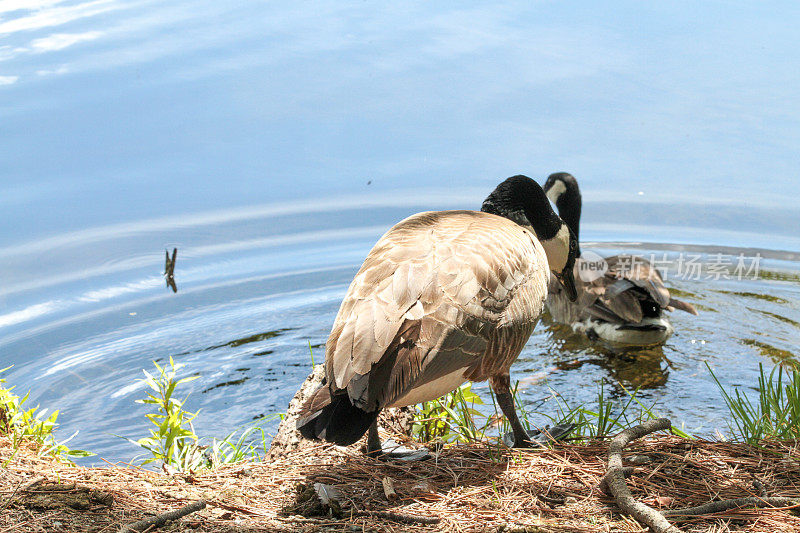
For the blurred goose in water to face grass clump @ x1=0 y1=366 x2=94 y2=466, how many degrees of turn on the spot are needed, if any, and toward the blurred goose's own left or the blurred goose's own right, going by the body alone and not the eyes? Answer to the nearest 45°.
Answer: approximately 45° to the blurred goose's own left

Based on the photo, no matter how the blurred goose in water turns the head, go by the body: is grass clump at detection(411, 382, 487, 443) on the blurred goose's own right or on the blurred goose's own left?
on the blurred goose's own left

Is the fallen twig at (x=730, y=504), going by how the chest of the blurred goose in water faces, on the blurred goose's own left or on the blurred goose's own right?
on the blurred goose's own left

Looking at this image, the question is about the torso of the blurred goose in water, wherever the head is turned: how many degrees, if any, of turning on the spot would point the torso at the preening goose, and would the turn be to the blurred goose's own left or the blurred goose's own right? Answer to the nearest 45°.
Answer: approximately 90° to the blurred goose's own left

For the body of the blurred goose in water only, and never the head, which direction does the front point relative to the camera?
to the viewer's left

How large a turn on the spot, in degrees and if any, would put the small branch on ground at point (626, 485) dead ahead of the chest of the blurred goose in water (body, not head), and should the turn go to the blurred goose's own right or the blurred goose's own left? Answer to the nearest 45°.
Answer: approximately 90° to the blurred goose's own left
